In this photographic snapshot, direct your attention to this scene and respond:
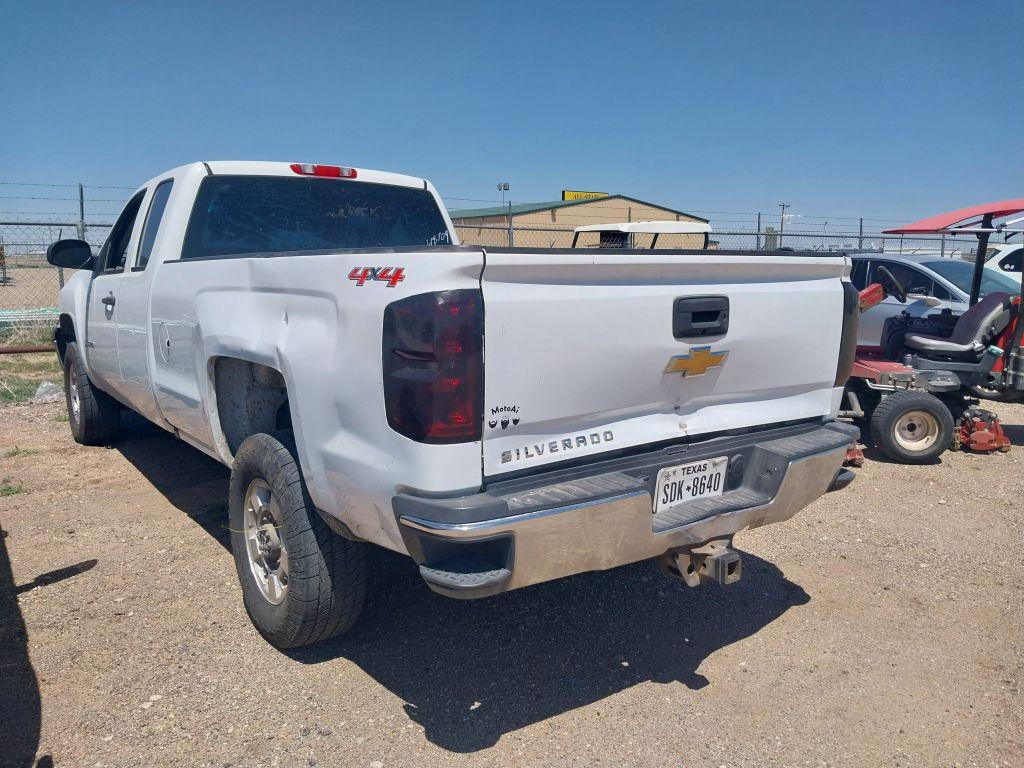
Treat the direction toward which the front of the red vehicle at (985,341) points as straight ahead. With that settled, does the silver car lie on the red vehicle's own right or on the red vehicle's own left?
on the red vehicle's own right

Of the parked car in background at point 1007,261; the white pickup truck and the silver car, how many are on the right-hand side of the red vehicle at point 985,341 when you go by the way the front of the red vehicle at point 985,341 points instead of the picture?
2

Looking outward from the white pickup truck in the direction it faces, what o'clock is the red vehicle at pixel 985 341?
The red vehicle is roughly at 3 o'clock from the white pickup truck.

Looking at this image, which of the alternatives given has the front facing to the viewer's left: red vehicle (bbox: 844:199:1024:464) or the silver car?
the red vehicle

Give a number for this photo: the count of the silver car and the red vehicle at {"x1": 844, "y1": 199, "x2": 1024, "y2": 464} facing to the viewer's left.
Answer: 1

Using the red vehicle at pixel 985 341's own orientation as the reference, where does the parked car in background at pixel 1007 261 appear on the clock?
The parked car in background is roughly at 3 o'clock from the red vehicle.

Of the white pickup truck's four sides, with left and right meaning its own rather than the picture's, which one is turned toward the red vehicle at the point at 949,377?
right

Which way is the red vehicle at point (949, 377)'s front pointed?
to the viewer's left

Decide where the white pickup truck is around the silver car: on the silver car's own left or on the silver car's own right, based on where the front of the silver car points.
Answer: on the silver car's own right

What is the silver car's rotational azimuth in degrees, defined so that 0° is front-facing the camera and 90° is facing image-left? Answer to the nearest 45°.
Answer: approximately 315°

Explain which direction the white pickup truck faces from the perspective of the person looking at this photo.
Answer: facing away from the viewer and to the left of the viewer

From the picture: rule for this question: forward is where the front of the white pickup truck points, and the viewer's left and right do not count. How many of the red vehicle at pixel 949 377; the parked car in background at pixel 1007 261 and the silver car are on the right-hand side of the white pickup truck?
3
